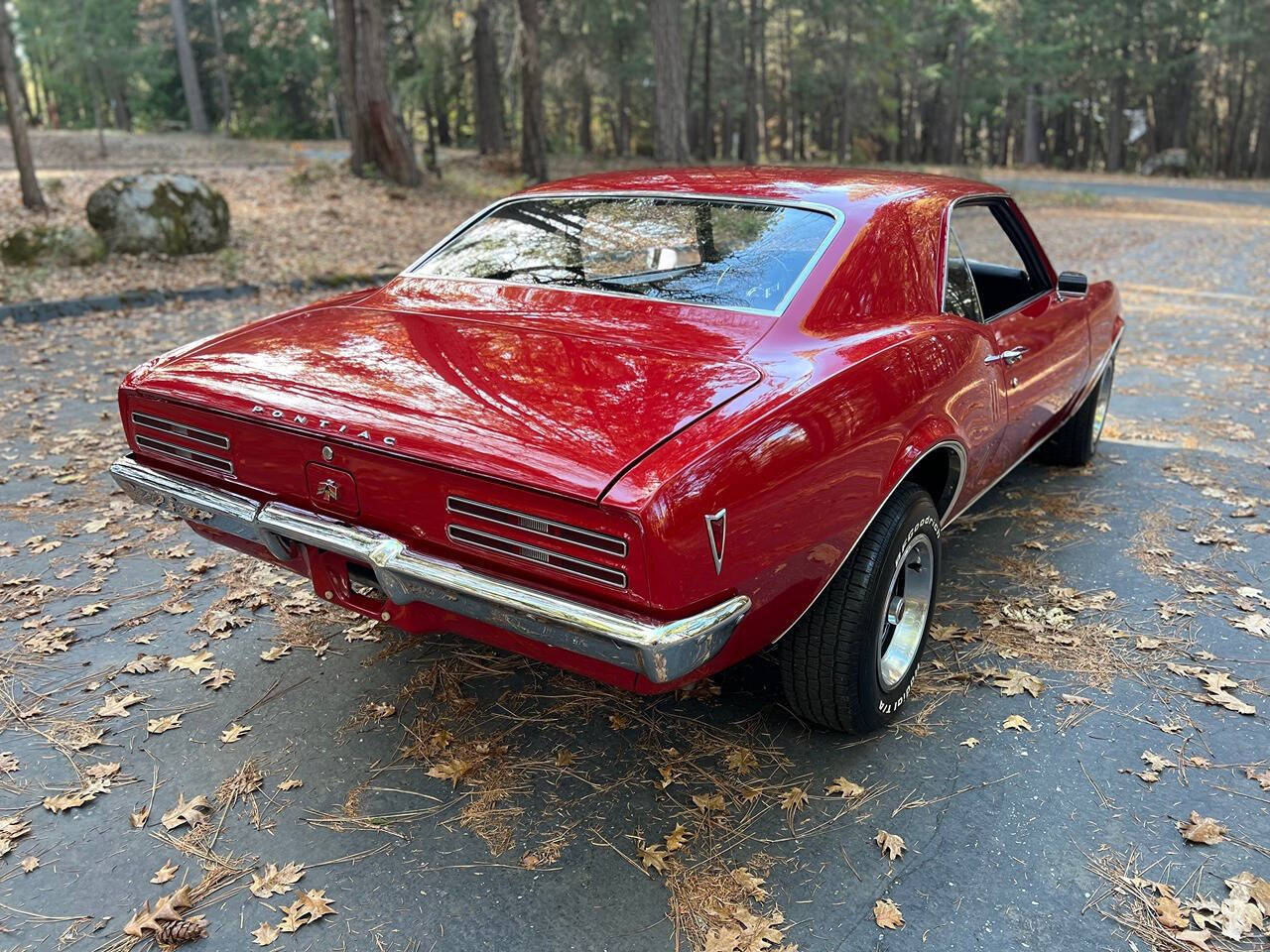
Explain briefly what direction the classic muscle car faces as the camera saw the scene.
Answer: facing away from the viewer and to the right of the viewer

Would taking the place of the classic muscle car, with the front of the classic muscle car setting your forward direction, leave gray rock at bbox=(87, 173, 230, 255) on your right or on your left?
on your left

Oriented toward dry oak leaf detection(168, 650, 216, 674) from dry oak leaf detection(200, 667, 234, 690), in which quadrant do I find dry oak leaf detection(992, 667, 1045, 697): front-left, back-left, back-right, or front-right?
back-right

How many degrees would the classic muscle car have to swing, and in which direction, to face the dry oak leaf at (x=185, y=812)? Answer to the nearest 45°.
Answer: approximately 135° to its left

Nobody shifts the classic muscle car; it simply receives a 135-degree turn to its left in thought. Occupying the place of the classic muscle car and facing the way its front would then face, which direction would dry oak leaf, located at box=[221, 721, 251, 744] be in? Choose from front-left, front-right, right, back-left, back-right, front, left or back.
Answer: front

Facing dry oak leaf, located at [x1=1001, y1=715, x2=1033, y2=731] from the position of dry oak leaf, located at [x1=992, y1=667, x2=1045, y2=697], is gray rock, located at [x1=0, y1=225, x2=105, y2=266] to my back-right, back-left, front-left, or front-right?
back-right

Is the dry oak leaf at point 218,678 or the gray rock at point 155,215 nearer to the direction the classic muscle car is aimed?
the gray rock

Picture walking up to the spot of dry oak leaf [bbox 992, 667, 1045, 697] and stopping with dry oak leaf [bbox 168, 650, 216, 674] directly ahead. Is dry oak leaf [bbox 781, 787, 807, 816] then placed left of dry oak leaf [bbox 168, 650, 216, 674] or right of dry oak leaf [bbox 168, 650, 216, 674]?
left
